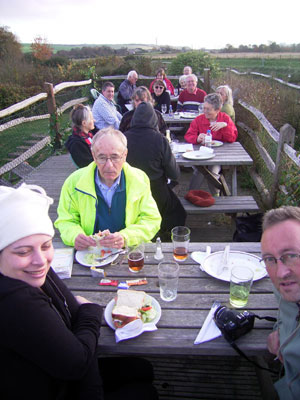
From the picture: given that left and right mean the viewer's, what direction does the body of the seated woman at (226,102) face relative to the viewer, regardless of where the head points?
facing to the left of the viewer

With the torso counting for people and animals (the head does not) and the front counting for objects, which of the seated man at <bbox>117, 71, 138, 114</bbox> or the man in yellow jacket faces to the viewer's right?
the seated man

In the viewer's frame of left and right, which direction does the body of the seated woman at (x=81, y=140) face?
facing to the right of the viewer

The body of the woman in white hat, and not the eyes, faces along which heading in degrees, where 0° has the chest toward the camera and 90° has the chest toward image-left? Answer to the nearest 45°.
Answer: approximately 315°

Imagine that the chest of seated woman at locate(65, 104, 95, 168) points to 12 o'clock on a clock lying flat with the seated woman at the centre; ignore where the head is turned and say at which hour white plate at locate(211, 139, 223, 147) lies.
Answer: The white plate is roughly at 12 o'clock from the seated woman.

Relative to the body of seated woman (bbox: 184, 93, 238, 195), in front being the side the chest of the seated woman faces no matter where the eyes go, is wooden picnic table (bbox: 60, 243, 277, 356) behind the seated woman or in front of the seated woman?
in front

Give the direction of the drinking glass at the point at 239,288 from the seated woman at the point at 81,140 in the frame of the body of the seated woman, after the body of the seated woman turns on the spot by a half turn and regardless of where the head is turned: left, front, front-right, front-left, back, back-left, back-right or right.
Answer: left

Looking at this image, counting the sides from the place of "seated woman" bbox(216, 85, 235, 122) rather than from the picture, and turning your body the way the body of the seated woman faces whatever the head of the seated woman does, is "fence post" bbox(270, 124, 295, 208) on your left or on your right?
on your left

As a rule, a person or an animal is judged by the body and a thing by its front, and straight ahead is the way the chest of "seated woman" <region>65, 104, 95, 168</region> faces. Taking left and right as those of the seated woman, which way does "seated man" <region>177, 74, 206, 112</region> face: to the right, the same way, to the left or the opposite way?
to the right

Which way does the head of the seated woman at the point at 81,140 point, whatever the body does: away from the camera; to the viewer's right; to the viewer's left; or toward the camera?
to the viewer's right

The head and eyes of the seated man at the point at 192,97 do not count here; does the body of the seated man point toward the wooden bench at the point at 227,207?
yes

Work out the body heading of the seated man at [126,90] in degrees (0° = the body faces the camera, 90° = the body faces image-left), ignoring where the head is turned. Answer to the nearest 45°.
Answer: approximately 270°

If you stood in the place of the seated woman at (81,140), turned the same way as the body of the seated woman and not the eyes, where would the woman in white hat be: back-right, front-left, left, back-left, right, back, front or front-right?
right

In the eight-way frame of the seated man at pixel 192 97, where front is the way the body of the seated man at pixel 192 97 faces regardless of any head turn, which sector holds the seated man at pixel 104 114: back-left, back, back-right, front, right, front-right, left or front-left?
front-right
